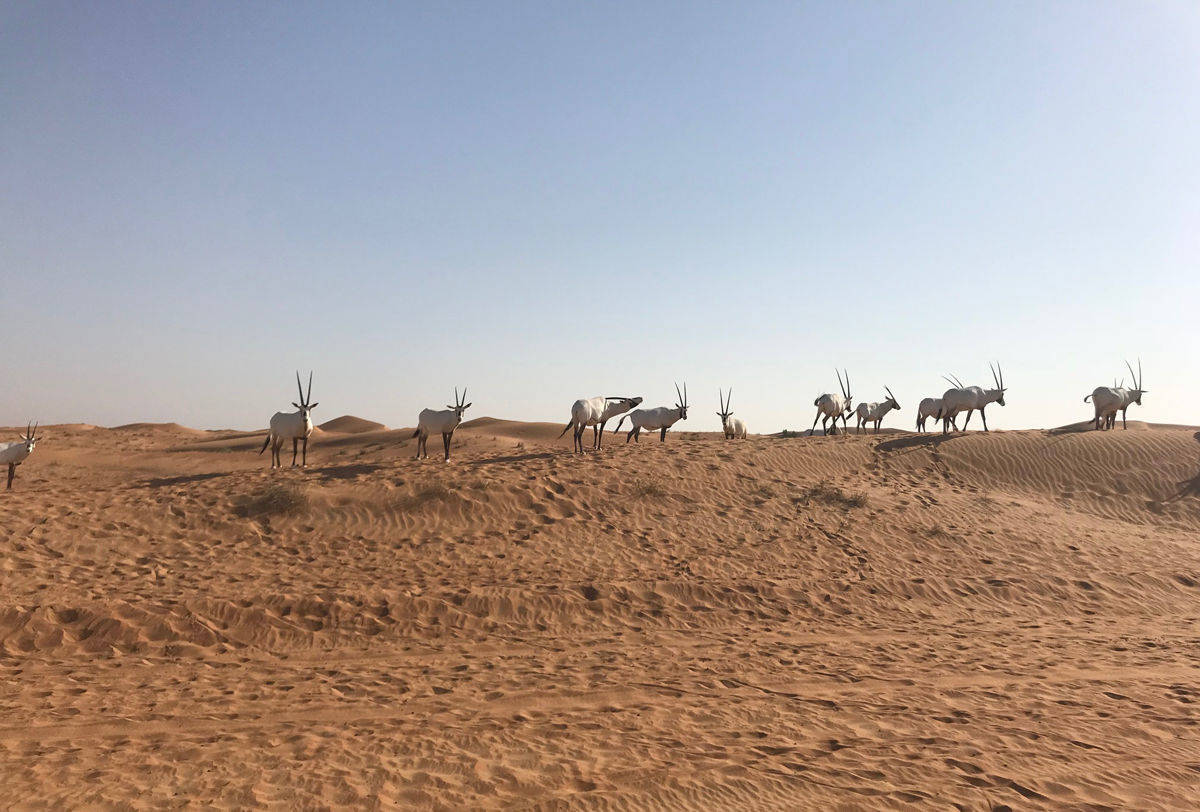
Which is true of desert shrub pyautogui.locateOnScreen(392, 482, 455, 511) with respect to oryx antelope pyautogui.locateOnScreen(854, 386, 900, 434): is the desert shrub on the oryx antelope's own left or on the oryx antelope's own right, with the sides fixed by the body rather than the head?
on the oryx antelope's own right

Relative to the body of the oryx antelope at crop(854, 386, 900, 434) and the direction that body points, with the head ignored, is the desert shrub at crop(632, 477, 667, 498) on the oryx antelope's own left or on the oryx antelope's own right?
on the oryx antelope's own right

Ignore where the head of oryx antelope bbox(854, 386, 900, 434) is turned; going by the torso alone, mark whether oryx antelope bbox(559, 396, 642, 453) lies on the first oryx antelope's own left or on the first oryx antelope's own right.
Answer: on the first oryx antelope's own right

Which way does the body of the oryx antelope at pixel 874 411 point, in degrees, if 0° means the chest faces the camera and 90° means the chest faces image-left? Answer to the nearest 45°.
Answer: approximately 270°

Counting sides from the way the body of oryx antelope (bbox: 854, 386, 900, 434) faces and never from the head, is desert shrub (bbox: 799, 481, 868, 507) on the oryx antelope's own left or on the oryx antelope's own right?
on the oryx antelope's own right
